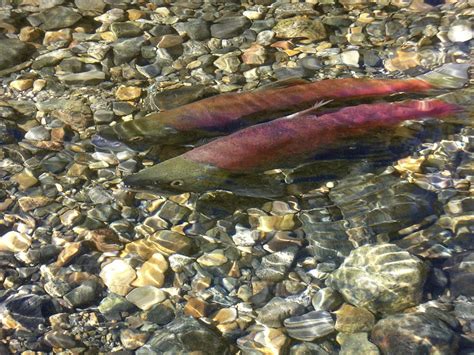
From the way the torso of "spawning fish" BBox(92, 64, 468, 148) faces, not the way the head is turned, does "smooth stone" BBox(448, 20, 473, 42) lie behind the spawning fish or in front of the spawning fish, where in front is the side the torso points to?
behind

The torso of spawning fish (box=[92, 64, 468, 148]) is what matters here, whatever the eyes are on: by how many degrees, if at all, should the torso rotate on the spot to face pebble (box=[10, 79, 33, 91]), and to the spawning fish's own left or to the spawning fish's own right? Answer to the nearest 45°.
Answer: approximately 45° to the spawning fish's own right

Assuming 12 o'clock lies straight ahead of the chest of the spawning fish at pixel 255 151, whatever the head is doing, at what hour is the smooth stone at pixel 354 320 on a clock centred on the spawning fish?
The smooth stone is roughly at 8 o'clock from the spawning fish.

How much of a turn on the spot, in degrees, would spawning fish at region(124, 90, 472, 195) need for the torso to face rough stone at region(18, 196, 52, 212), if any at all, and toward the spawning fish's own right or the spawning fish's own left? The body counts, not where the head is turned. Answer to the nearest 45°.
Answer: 0° — it already faces it

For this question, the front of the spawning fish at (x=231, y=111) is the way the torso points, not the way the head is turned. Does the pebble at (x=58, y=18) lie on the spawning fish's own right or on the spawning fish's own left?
on the spawning fish's own right

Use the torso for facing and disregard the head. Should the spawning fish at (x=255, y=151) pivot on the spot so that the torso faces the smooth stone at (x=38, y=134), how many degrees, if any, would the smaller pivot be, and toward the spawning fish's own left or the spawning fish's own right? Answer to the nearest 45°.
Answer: approximately 45° to the spawning fish's own right

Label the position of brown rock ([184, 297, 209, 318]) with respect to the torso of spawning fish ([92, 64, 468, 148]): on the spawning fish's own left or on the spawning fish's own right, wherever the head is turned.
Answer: on the spawning fish's own left

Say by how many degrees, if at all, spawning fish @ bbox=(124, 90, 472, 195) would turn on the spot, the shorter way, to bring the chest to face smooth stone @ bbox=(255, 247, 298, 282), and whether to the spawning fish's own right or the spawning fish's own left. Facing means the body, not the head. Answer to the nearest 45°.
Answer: approximately 90° to the spawning fish's own left

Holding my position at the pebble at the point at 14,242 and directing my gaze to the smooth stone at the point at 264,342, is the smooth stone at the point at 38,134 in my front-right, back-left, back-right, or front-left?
back-left

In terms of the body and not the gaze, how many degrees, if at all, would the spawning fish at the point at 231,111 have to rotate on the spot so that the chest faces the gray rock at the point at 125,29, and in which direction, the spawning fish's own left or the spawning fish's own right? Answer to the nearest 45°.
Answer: approximately 45° to the spawning fish's own right

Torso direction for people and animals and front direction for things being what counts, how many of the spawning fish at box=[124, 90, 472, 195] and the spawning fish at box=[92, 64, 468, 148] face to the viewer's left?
2

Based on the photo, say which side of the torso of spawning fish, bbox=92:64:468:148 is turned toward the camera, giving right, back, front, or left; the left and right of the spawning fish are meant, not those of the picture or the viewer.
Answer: left

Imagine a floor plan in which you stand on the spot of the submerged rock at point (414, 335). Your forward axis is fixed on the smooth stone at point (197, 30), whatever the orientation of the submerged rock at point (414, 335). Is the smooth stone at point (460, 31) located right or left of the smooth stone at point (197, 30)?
right

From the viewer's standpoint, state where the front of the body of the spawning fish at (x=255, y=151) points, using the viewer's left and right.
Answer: facing to the left of the viewer

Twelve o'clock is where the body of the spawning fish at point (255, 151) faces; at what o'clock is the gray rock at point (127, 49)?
The gray rock is roughly at 2 o'clock from the spawning fish.

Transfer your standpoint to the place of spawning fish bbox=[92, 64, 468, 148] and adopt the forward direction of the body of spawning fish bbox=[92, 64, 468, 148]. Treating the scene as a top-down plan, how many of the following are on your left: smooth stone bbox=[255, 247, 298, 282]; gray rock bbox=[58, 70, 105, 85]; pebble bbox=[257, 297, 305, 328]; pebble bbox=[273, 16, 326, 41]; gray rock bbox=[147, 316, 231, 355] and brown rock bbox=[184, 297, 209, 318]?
4

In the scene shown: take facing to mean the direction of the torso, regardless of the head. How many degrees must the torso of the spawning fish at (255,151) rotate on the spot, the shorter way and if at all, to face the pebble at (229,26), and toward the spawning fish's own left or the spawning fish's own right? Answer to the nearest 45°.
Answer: approximately 90° to the spawning fish's own right
